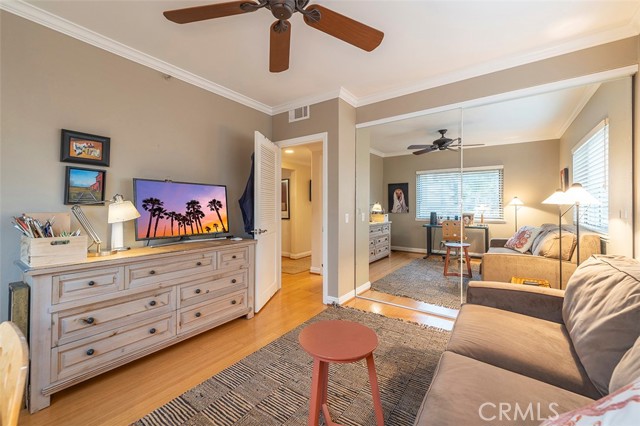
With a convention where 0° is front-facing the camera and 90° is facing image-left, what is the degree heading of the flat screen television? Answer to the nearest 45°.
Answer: approximately 315°

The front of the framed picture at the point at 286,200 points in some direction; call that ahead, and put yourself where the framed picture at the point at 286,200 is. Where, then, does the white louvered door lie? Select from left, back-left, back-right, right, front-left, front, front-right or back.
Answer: front

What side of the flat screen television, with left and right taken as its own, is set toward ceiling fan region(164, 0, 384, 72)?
front

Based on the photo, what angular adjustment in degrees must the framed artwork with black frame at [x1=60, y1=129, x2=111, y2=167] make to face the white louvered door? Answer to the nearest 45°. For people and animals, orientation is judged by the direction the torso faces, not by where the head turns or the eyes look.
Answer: approximately 45° to its left

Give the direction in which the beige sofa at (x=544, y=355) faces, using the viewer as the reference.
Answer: facing to the left of the viewer

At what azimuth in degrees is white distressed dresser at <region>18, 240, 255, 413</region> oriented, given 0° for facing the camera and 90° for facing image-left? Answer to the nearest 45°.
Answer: approximately 315°

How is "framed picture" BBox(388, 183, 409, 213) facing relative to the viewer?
toward the camera

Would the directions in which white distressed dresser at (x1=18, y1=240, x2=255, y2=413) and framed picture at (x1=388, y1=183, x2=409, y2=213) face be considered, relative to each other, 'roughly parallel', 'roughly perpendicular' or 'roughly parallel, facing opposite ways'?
roughly perpendicular

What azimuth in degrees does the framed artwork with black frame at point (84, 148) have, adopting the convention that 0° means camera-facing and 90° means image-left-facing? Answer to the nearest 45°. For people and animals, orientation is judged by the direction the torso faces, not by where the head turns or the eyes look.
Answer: approximately 315°

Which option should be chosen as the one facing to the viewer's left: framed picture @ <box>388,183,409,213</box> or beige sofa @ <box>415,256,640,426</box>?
the beige sofa

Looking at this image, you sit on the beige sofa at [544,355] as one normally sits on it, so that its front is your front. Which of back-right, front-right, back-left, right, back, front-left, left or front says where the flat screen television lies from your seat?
front

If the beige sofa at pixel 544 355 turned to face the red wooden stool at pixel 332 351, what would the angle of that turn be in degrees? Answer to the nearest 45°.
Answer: approximately 45° to its left

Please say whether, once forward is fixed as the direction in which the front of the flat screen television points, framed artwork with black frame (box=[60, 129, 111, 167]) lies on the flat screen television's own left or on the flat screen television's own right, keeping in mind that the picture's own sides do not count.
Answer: on the flat screen television's own right
